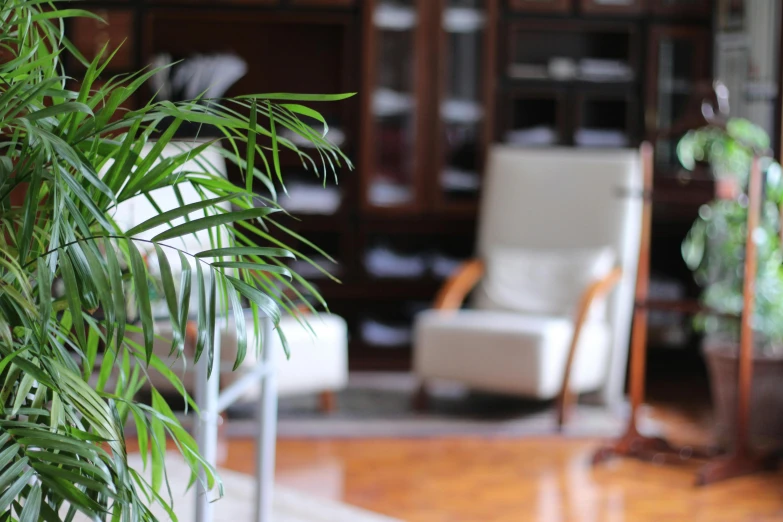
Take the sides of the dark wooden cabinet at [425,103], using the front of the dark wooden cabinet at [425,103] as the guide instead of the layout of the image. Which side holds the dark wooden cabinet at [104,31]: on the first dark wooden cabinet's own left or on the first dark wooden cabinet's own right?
on the first dark wooden cabinet's own right

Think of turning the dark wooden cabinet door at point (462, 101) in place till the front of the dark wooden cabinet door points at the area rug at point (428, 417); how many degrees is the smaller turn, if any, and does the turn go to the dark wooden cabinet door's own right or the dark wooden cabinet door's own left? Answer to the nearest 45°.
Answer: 0° — it already faces it

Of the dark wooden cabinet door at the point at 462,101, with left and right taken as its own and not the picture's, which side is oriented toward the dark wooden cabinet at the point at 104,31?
right

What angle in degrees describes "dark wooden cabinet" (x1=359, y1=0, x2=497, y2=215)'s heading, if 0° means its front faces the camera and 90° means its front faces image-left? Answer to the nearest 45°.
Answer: approximately 0°
